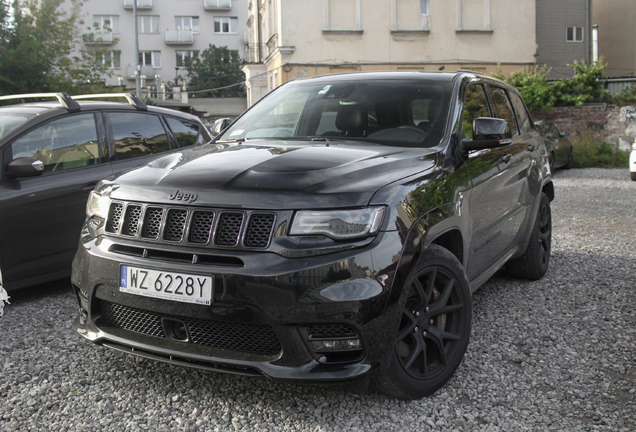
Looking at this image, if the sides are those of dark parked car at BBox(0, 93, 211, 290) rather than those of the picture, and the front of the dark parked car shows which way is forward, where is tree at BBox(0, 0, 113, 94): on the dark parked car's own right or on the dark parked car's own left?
on the dark parked car's own right

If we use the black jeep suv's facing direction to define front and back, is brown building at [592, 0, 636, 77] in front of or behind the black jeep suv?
behind

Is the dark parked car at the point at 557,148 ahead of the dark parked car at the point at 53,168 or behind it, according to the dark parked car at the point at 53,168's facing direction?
behind

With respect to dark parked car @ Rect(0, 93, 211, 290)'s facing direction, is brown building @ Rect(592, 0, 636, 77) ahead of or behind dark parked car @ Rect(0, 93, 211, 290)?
behind

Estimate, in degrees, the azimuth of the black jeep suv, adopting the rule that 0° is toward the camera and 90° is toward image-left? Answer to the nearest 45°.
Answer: approximately 45°
